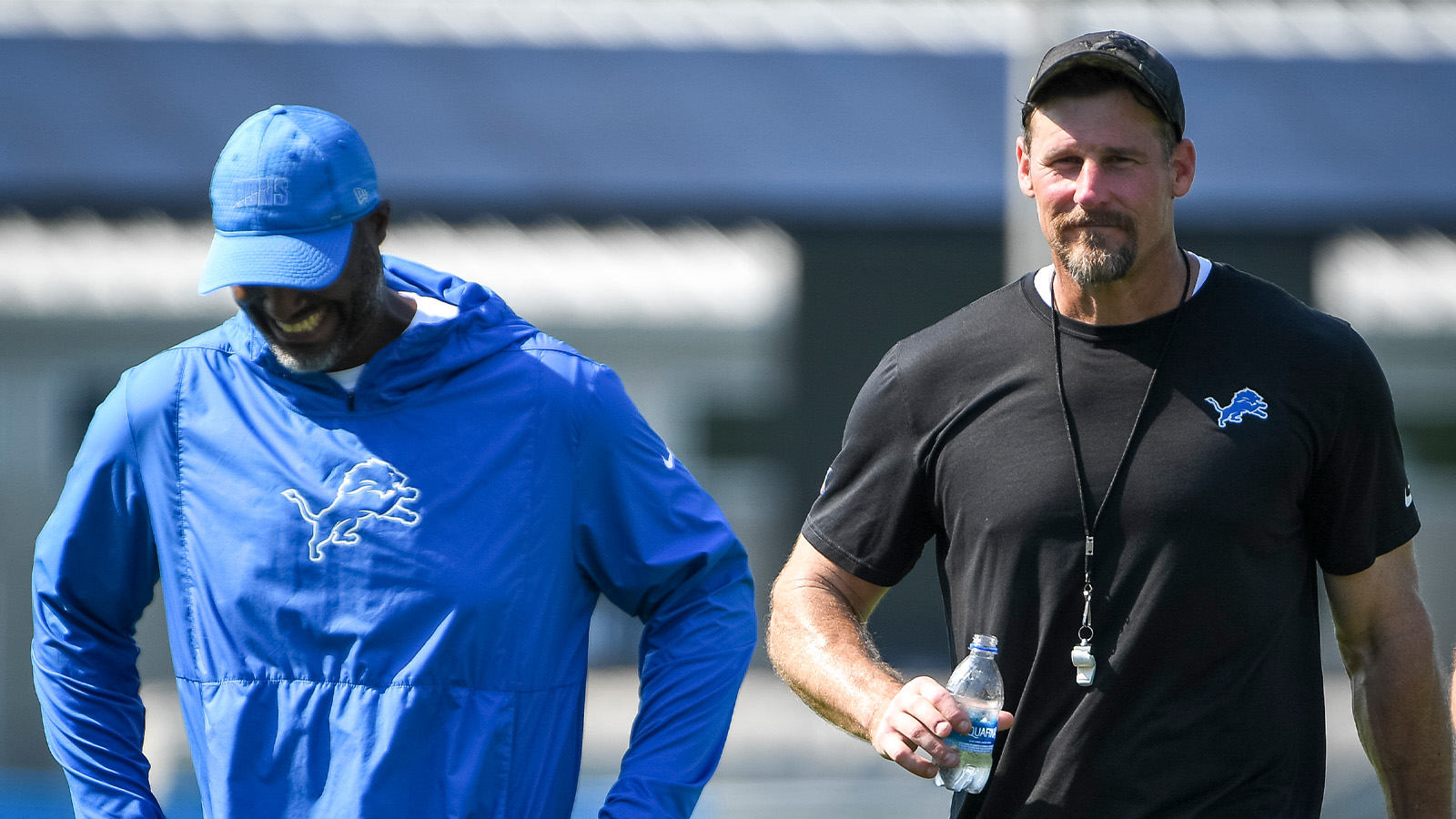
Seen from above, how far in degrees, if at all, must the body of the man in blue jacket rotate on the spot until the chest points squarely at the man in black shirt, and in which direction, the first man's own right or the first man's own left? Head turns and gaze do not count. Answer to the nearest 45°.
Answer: approximately 90° to the first man's own left

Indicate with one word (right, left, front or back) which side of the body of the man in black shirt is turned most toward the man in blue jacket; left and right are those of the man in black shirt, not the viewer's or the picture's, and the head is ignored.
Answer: right

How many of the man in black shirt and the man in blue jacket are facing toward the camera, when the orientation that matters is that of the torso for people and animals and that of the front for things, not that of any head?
2

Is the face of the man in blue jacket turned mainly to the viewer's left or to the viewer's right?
to the viewer's left

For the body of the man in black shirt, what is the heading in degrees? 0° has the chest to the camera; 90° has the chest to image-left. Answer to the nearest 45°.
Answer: approximately 0°
